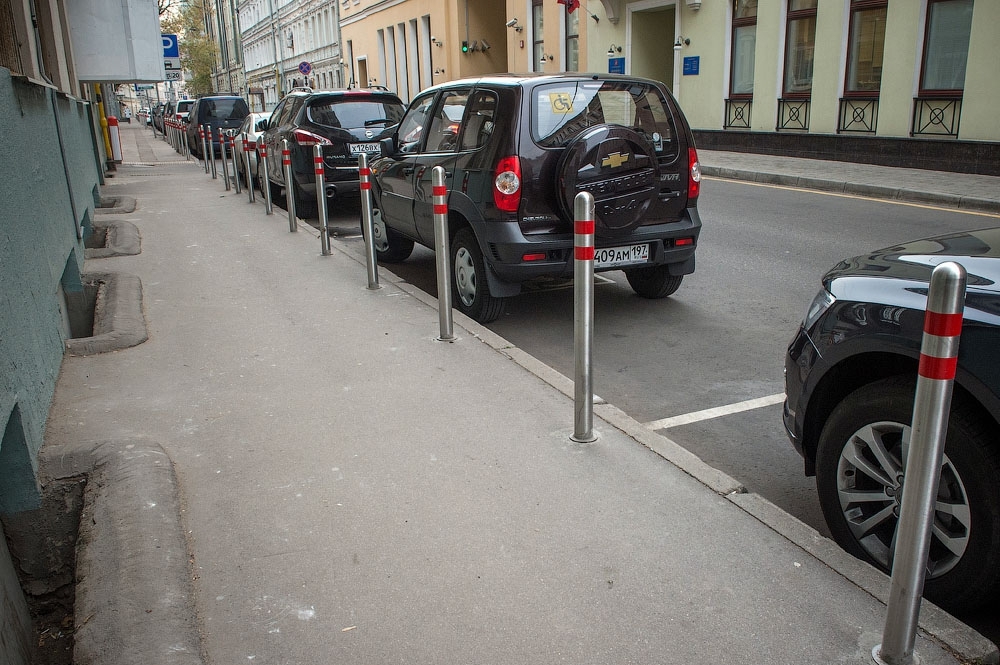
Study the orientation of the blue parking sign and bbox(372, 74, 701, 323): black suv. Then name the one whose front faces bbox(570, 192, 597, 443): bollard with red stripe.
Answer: the blue parking sign

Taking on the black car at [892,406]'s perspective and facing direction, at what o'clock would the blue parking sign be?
The blue parking sign is roughly at 12 o'clock from the black car.

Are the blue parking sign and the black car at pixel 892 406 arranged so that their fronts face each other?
yes

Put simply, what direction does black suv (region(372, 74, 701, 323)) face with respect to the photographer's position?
facing away from the viewer and to the left of the viewer

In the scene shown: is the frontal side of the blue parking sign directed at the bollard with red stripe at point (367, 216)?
yes

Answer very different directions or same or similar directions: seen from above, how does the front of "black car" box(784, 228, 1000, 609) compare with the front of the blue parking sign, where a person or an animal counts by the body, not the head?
very different directions

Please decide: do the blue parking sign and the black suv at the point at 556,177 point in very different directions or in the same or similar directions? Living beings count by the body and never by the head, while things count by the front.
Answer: very different directions

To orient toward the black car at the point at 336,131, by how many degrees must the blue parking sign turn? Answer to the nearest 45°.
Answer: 0° — it already faces it

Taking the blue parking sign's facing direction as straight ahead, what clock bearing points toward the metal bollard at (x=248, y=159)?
The metal bollard is roughly at 12 o'clock from the blue parking sign.

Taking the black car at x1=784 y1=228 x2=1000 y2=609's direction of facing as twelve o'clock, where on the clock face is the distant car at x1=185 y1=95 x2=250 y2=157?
The distant car is roughly at 12 o'clock from the black car.

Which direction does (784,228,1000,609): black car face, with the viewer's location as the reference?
facing away from the viewer and to the left of the viewer
